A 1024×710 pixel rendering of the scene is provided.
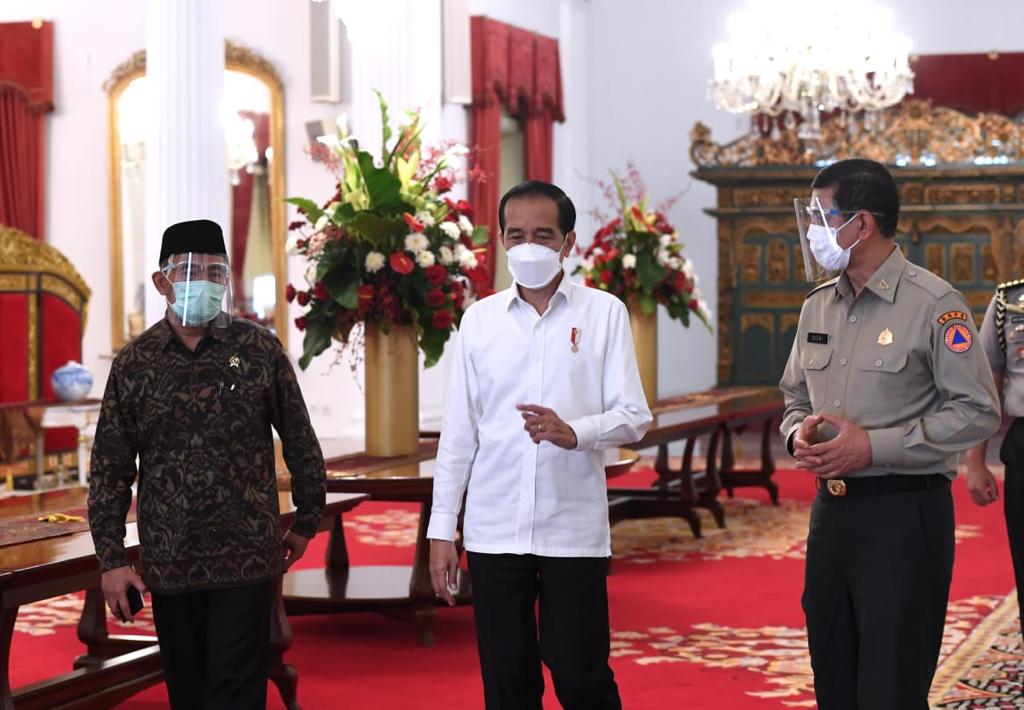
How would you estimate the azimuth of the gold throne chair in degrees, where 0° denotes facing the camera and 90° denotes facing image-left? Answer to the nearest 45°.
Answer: approximately 315°

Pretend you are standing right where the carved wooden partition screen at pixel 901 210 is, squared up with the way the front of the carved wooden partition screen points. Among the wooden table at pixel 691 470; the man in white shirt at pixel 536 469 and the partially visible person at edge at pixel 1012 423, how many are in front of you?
3

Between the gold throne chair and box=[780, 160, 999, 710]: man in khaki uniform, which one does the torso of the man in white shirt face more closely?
the man in khaki uniform

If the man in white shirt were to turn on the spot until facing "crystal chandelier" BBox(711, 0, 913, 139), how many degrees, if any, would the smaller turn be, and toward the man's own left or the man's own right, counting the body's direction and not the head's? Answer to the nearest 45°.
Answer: approximately 180°

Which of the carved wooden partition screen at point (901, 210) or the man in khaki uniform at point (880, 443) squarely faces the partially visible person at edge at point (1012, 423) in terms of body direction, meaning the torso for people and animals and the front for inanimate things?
the carved wooden partition screen
